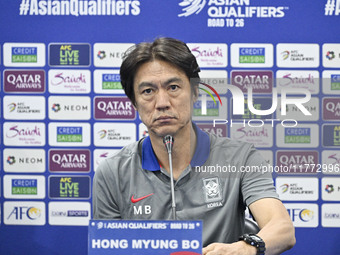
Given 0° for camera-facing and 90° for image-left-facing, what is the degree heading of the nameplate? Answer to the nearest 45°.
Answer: approximately 0°
